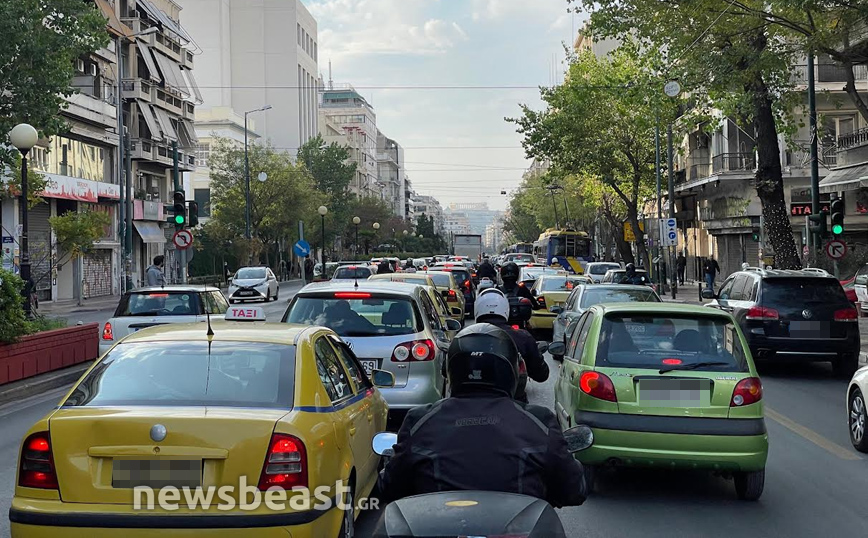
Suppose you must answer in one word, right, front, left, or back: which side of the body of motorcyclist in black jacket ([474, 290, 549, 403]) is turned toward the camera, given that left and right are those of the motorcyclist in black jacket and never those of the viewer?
back

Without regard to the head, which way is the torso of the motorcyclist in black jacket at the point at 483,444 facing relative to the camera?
away from the camera

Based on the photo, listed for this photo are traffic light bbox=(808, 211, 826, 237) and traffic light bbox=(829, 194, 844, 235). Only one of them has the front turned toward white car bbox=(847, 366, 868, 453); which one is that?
traffic light bbox=(829, 194, 844, 235)

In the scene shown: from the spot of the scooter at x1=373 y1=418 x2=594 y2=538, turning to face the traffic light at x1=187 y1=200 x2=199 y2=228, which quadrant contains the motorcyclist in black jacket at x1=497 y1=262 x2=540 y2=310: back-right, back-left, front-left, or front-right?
front-right

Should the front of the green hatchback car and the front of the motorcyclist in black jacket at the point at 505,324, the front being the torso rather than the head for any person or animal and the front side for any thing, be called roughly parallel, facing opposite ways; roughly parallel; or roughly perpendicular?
roughly parallel

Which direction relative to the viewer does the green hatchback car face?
away from the camera

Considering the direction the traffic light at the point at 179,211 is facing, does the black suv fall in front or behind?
in front

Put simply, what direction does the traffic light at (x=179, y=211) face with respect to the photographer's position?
facing the viewer

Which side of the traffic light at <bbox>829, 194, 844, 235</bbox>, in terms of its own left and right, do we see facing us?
front

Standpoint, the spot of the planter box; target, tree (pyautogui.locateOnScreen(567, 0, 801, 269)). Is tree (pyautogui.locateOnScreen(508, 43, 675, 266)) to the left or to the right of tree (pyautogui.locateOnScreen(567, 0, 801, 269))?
left

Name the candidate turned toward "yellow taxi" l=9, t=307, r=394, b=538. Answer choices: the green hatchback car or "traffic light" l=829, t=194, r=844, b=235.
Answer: the traffic light

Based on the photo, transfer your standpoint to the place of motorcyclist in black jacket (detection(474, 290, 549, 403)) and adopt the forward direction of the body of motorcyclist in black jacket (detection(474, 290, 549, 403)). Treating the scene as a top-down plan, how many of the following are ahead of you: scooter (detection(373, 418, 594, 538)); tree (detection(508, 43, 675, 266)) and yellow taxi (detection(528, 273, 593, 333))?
2

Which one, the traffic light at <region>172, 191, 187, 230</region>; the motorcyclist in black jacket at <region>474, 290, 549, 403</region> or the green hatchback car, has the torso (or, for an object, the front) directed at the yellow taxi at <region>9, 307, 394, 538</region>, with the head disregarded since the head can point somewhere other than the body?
the traffic light

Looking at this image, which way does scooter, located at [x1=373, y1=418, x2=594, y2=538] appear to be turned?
away from the camera

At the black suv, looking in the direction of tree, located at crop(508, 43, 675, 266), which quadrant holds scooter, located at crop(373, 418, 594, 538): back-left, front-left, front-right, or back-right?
back-left
